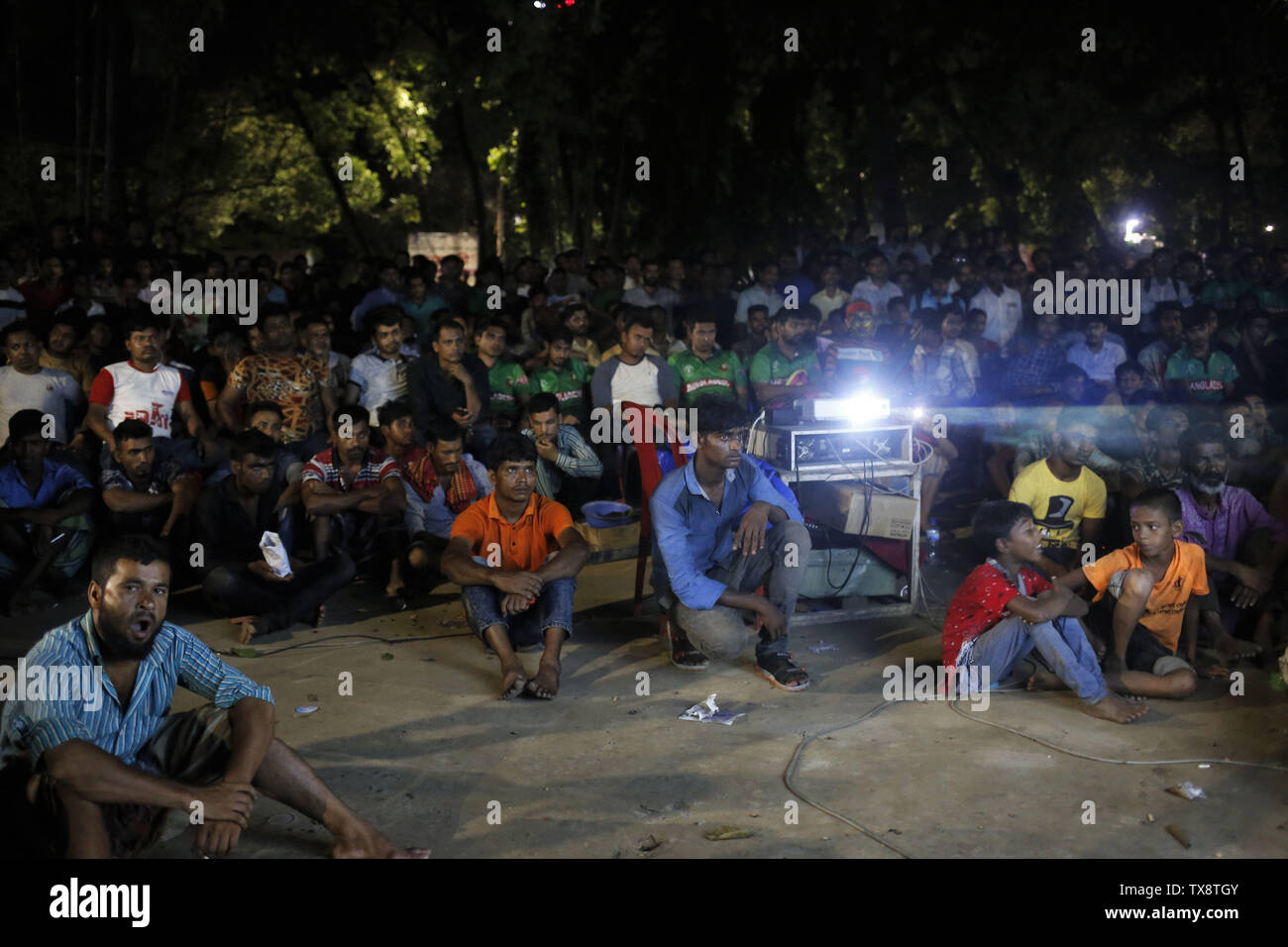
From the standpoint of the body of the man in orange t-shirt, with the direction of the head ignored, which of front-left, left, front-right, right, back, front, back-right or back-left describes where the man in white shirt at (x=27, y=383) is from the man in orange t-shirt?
back-right

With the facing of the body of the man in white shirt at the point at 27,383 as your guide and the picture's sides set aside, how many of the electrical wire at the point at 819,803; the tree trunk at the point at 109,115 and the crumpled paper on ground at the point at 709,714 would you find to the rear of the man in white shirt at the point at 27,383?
1

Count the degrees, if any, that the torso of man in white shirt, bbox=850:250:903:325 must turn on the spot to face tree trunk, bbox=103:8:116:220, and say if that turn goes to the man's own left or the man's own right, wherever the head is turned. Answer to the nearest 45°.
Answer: approximately 90° to the man's own right

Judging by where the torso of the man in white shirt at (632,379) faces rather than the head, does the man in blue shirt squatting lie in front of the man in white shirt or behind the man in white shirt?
in front

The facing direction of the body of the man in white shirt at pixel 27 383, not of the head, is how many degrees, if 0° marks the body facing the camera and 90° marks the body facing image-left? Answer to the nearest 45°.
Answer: approximately 0°

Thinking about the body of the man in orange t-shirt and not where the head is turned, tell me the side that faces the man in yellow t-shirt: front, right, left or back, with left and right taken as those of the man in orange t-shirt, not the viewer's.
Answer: left

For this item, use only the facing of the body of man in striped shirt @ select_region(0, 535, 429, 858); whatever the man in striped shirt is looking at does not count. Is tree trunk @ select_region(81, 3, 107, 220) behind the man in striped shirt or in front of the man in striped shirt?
behind

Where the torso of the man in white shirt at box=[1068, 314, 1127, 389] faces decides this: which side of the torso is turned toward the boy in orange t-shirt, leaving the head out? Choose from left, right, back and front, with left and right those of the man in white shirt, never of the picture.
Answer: front

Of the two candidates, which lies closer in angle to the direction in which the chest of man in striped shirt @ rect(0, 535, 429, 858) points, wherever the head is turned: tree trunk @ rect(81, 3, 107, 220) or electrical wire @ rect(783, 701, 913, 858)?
the electrical wire

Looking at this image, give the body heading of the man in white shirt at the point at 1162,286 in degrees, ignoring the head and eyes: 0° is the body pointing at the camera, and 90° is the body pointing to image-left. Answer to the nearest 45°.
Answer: approximately 0°
